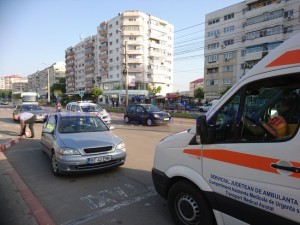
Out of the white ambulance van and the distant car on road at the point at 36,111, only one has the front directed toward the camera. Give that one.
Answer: the distant car on road

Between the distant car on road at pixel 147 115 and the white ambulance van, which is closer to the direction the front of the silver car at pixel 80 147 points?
the white ambulance van

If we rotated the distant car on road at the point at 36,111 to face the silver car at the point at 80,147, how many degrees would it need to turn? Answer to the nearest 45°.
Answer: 0° — it already faces it

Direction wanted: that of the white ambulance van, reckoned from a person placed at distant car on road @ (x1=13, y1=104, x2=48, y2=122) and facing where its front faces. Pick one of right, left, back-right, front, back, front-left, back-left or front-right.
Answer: front

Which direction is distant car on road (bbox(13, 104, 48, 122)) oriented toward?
toward the camera

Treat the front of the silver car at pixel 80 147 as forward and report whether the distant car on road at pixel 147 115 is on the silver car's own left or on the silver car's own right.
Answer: on the silver car's own left

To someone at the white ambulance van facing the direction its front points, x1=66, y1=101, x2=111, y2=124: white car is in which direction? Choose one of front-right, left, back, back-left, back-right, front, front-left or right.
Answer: front

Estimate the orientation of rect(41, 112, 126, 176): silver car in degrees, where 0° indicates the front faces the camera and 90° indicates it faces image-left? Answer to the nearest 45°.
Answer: approximately 315°

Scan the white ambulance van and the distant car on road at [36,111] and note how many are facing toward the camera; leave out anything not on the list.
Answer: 1

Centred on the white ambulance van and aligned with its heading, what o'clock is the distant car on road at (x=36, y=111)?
The distant car on road is roughly at 12 o'clock from the white ambulance van.

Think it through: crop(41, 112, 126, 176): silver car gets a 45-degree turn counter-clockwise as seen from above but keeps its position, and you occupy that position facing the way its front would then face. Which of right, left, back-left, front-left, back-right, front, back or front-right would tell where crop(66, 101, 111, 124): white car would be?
left

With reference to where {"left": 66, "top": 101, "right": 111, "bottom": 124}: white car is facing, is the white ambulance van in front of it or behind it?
in front

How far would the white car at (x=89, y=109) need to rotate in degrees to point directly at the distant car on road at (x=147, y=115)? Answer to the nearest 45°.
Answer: approximately 45° to its left

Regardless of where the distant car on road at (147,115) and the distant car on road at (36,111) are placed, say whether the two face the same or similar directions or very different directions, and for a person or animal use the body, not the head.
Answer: same or similar directions

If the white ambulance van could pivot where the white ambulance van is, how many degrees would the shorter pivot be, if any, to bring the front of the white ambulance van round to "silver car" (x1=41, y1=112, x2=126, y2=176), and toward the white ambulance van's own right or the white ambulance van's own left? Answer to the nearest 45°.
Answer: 0° — it already faces it
